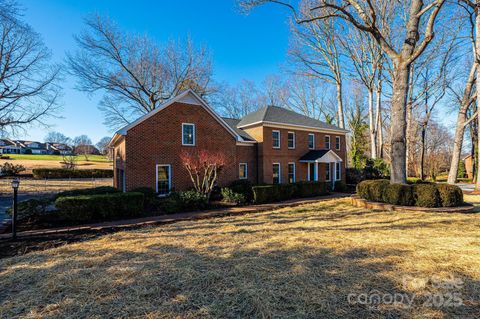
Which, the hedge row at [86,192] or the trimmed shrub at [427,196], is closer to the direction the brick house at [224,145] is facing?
the trimmed shrub

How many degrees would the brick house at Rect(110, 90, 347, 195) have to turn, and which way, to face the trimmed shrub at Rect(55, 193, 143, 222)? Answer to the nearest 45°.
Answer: approximately 90° to its right

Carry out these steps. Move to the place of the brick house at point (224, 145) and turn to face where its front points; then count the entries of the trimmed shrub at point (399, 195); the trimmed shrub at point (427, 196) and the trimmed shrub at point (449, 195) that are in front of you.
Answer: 3

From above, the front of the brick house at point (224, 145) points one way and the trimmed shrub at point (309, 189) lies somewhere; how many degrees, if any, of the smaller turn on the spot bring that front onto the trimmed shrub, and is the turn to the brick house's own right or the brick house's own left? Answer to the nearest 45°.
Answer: approximately 45° to the brick house's own left

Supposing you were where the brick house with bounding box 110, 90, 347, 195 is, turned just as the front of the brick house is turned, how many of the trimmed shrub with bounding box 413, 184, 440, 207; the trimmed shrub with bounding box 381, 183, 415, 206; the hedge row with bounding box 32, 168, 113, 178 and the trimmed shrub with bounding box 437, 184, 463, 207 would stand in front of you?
3

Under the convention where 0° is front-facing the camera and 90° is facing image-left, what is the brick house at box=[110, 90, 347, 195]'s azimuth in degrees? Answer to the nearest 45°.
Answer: approximately 315°

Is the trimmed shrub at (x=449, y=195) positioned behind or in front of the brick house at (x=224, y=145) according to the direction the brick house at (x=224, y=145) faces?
in front

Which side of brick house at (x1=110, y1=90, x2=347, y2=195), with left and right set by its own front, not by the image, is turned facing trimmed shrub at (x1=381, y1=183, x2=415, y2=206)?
front

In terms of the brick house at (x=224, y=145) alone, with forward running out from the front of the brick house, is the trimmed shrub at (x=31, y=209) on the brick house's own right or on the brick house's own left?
on the brick house's own right

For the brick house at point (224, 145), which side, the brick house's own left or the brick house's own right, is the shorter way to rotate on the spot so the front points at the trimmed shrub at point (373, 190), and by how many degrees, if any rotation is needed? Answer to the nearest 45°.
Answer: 0° — it already faces it

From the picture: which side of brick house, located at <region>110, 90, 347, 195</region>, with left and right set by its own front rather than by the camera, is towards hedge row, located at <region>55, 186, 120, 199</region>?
right

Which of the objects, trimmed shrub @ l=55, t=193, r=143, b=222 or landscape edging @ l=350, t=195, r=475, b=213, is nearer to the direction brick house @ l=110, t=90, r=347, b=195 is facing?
the landscape edging

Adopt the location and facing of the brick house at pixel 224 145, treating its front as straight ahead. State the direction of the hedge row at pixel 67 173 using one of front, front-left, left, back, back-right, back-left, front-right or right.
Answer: back

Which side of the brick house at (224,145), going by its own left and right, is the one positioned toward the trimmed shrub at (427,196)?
front
